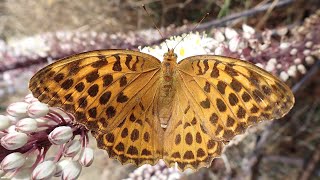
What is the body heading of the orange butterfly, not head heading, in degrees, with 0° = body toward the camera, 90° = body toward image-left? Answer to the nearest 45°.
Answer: approximately 180°

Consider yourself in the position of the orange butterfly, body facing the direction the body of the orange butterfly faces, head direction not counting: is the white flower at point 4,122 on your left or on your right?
on your left
